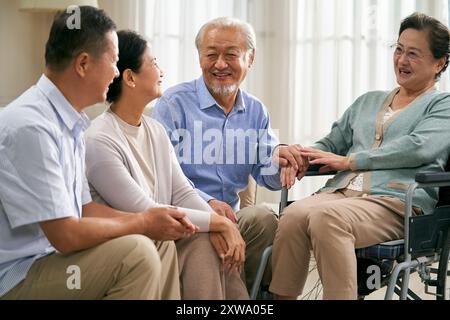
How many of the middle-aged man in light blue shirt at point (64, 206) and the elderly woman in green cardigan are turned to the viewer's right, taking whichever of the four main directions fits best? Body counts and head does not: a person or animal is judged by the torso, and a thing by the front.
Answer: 1

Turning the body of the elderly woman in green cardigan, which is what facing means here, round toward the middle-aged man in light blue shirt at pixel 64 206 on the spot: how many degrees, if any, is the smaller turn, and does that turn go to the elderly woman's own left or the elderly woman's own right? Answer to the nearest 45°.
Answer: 0° — they already face them

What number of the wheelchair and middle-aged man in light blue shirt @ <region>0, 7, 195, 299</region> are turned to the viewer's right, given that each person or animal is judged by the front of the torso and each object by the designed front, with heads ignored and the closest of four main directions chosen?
1

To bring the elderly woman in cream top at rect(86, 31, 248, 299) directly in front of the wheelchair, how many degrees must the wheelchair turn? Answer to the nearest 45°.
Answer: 0° — it already faces them

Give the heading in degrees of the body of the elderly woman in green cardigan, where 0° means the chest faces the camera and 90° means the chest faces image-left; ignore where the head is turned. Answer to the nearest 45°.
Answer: approximately 45°

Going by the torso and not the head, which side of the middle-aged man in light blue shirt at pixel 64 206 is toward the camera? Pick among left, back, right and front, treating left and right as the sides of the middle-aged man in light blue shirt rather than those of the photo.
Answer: right

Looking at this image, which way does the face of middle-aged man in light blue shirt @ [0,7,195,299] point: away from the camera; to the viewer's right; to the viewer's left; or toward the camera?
to the viewer's right

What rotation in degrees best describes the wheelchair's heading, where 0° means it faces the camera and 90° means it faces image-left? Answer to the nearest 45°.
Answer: approximately 45°
